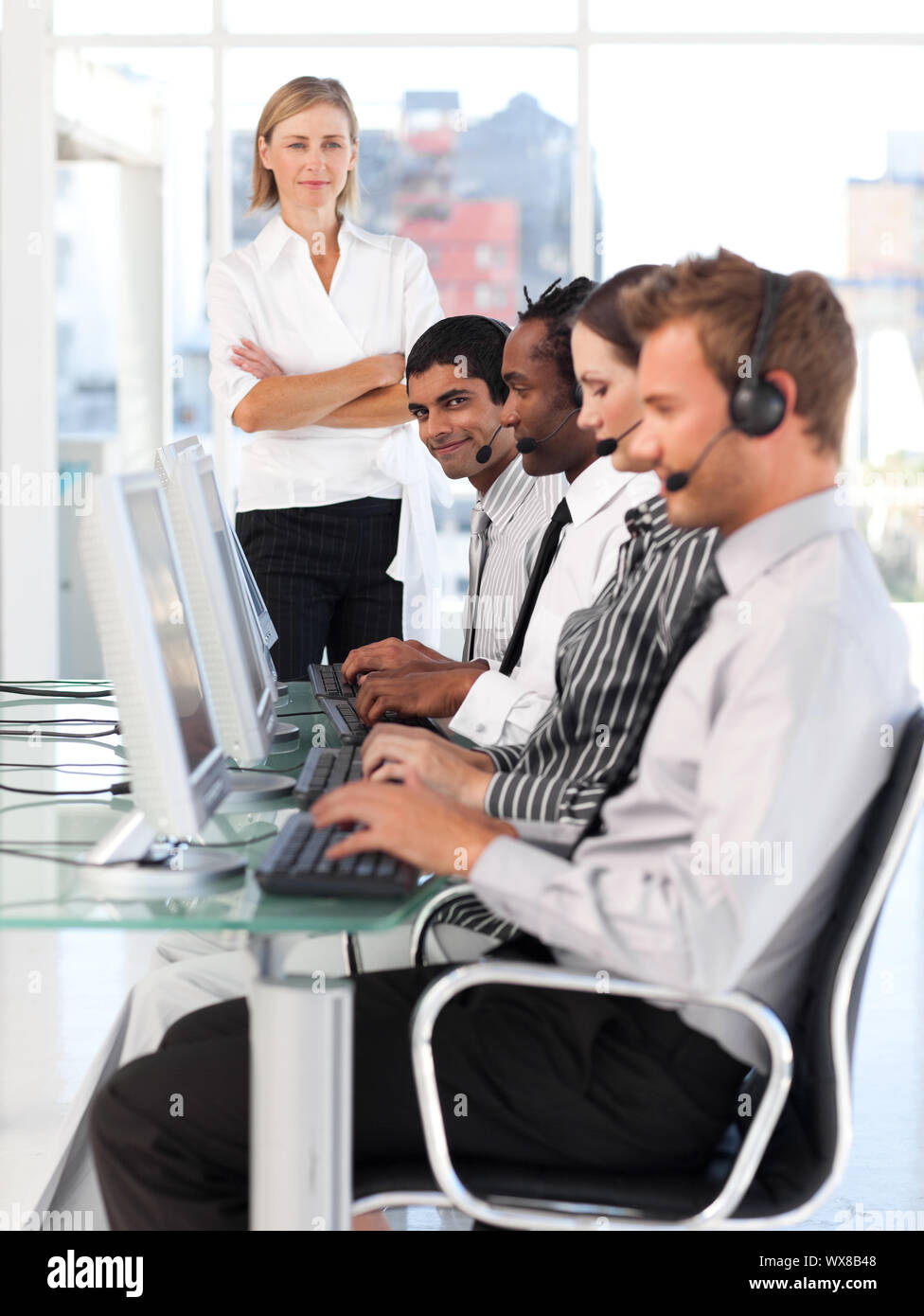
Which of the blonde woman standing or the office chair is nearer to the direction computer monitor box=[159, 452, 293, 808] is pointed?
the office chair

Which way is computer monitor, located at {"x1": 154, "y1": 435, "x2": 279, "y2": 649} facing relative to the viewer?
to the viewer's right

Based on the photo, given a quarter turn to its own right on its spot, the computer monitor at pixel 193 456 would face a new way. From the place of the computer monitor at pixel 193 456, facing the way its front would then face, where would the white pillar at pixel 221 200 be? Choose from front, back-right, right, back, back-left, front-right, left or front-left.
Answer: back

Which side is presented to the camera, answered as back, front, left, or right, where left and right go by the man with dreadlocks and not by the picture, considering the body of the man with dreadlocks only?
left

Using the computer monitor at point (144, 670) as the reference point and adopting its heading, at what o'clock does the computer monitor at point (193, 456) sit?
the computer monitor at point (193, 456) is roughly at 9 o'clock from the computer monitor at point (144, 670).

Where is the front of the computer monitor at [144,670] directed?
to the viewer's right

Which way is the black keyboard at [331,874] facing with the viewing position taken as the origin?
facing to the right of the viewer

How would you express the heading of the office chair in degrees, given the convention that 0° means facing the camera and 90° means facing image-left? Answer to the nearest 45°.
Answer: approximately 90°

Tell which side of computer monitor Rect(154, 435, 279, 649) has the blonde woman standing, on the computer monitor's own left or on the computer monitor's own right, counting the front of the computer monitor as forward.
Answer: on the computer monitor's own left

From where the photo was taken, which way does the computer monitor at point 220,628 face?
to the viewer's right

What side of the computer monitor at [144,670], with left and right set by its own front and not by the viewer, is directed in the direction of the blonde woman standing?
left

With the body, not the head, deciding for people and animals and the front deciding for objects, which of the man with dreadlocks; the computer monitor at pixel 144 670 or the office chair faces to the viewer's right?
the computer monitor

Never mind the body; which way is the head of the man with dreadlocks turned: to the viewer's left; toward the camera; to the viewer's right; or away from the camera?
to the viewer's left
